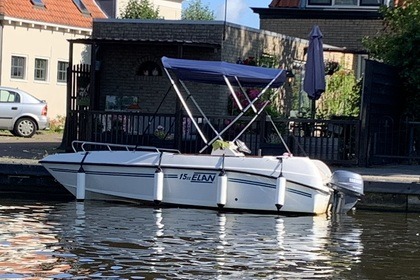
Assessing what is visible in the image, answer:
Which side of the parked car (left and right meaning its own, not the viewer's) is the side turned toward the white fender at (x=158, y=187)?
left

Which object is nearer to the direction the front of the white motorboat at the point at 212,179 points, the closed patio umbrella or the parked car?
the parked car

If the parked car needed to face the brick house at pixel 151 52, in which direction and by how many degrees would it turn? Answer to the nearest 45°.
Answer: approximately 135° to its left

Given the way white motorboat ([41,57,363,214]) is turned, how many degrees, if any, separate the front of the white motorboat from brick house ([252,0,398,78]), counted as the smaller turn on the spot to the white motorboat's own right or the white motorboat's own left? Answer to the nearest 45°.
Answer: approximately 90° to the white motorboat's own right

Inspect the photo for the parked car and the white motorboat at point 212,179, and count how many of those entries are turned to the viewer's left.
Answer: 2

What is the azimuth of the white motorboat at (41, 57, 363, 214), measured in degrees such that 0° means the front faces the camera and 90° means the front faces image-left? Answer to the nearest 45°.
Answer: approximately 90°

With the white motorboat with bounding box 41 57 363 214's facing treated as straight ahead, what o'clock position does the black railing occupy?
The black railing is roughly at 3 o'clock from the white motorboat.

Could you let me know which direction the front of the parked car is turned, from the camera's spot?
facing to the left of the viewer

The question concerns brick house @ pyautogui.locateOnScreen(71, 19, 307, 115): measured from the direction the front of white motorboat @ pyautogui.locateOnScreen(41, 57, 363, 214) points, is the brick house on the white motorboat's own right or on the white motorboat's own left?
on the white motorboat's own right
